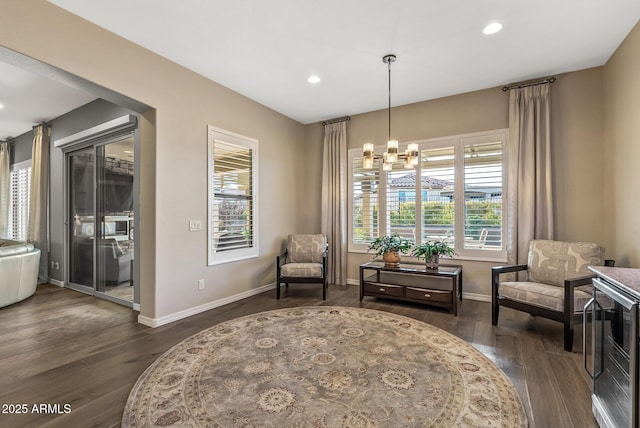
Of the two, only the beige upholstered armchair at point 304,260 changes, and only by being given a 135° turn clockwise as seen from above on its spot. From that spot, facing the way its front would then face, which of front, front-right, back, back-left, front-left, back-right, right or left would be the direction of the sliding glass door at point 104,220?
front-left

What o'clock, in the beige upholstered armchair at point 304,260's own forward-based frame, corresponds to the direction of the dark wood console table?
The dark wood console table is roughly at 10 o'clock from the beige upholstered armchair.

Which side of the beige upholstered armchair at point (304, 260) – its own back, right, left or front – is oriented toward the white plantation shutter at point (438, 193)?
left

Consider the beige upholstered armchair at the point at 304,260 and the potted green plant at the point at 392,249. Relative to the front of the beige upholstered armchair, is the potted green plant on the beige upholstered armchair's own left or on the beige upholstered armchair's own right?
on the beige upholstered armchair's own left

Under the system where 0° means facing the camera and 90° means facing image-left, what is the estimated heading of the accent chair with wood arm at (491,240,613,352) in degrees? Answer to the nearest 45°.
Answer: approximately 45°

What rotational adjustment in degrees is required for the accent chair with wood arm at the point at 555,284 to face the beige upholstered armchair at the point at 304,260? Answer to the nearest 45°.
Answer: approximately 45° to its right

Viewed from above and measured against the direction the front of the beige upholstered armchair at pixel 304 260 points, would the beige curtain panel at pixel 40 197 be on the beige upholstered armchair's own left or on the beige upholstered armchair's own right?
on the beige upholstered armchair's own right

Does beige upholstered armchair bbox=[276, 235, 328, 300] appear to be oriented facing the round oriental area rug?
yes

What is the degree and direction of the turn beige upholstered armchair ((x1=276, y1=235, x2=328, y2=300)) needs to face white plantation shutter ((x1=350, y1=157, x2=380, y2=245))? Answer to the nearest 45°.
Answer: approximately 90° to its left

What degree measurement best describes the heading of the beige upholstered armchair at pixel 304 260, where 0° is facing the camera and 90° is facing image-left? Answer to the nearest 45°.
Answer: approximately 0°

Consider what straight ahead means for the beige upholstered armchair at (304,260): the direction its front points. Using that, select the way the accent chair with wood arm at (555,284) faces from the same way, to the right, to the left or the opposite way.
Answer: to the right

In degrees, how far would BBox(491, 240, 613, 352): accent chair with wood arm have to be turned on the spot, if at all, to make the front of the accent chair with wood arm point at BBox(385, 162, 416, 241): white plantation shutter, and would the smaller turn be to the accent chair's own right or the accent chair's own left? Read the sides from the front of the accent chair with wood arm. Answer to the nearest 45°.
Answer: approximately 45° to the accent chair's own right
